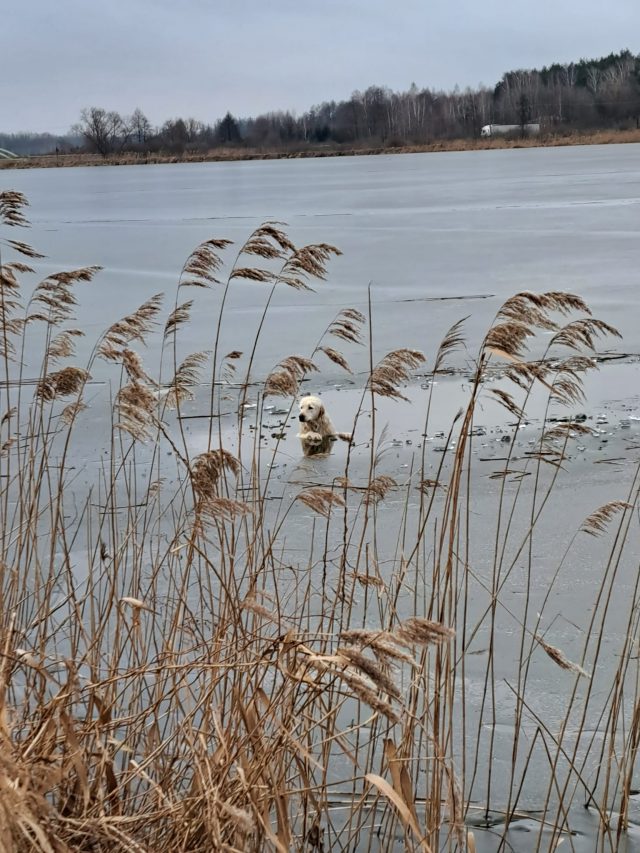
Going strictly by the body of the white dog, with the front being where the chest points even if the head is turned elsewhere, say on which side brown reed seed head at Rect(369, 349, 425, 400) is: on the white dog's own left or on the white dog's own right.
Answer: on the white dog's own left

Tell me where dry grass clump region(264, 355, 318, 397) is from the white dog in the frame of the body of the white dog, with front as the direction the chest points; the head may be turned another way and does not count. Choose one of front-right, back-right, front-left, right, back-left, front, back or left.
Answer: front-left

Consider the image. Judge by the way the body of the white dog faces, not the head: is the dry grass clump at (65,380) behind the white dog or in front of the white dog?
in front

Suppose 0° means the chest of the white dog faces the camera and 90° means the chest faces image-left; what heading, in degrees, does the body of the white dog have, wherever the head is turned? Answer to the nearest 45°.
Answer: approximately 45°
